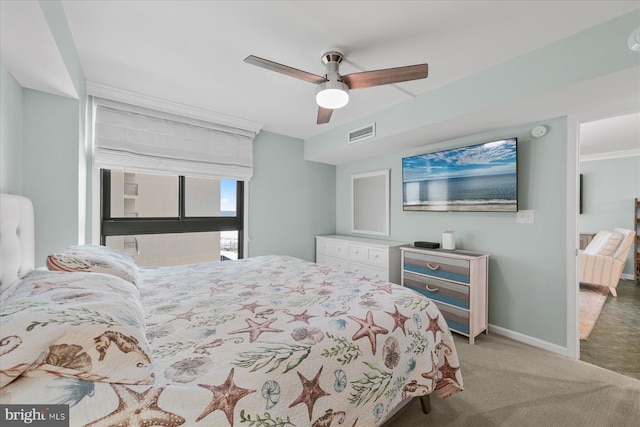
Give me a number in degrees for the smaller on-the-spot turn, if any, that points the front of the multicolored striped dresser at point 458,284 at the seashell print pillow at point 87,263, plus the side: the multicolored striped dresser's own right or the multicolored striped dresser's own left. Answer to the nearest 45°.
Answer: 0° — it already faces it

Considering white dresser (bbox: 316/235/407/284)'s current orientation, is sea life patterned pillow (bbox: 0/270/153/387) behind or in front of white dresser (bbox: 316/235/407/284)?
in front

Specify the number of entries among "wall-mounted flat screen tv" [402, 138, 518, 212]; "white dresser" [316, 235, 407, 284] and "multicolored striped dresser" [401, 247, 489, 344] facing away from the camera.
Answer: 0

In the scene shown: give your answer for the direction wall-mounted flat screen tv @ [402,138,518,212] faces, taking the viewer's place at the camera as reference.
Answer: facing the viewer and to the left of the viewer

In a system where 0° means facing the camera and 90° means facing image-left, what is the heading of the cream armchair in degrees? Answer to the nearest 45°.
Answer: approximately 90°

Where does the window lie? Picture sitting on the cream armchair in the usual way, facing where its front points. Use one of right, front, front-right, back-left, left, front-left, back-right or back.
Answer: front-left

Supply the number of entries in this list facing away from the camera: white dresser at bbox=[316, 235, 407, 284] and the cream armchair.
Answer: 0

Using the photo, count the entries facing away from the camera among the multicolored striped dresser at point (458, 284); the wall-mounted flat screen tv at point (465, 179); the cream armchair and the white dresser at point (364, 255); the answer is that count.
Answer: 0

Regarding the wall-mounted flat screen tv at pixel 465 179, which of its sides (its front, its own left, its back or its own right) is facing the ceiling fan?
front

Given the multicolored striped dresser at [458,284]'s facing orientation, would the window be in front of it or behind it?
in front

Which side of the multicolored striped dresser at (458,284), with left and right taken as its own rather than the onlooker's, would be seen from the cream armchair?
back

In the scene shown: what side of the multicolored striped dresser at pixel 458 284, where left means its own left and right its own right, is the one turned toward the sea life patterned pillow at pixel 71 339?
front

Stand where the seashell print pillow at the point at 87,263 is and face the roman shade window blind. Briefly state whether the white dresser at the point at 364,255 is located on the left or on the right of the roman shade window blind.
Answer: right
